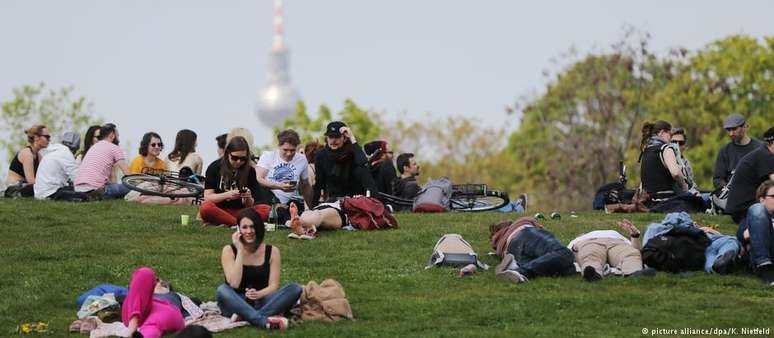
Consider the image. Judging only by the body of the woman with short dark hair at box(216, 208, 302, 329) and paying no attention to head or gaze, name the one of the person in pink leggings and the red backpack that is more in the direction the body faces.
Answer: the person in pink leggings

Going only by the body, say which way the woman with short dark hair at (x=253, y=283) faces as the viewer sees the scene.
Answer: toward the camera

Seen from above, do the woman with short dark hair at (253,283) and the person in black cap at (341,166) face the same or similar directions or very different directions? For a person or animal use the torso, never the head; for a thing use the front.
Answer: same or similar directions

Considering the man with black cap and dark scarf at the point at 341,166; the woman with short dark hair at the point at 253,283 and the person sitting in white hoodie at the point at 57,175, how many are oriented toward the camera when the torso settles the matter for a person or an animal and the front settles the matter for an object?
2

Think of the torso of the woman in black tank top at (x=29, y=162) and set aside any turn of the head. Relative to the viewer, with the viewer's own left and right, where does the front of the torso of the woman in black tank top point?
facing to the right of the viewer

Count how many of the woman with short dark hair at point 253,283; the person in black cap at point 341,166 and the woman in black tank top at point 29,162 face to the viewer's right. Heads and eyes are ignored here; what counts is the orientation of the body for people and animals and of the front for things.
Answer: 1

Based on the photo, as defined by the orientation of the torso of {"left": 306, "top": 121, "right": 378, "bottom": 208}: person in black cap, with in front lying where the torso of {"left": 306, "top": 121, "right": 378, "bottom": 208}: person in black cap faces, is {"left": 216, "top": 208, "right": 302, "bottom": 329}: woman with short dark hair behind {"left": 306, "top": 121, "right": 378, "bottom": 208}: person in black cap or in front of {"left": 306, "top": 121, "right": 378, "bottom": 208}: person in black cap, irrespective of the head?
in front

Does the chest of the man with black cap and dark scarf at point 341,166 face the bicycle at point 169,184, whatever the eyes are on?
no

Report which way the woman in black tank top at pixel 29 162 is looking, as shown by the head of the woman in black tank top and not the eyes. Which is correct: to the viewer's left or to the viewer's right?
to the viewer's right
